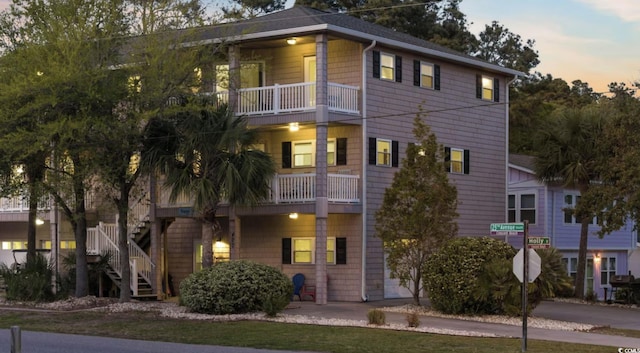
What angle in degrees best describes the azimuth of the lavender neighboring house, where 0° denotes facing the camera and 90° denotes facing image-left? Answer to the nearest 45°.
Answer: approximately 0°

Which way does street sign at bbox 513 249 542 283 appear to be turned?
away from the camera

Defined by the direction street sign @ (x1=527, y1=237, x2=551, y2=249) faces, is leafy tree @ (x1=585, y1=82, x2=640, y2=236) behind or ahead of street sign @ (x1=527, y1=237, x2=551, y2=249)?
behind

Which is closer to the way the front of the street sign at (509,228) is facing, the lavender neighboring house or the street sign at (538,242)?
the street sign

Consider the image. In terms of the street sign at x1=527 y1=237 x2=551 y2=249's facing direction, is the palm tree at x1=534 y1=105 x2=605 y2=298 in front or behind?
behind

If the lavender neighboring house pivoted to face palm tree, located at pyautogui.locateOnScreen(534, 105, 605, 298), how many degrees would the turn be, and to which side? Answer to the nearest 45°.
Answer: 0° — it already faces it

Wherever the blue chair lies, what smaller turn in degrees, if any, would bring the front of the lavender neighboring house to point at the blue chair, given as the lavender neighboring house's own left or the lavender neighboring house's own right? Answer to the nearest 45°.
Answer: approximately 45° to the lavender neighboring house's own right

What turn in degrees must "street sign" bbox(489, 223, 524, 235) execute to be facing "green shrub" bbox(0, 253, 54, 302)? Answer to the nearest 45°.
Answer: approximately 135° to its right

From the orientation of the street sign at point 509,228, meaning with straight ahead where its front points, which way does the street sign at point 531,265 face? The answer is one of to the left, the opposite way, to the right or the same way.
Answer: the opposite way

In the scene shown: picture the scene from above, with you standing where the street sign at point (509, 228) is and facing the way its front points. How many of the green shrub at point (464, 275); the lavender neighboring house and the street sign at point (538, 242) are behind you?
2

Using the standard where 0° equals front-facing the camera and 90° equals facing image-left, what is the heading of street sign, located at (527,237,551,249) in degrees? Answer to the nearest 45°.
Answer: approximately 0°

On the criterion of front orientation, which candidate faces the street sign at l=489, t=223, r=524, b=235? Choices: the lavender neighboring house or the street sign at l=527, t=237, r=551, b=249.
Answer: the lavender neighboring house

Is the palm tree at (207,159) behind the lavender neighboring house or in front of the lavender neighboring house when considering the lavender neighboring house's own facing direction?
in front

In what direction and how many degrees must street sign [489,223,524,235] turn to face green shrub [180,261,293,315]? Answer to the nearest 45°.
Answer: approximately 135° to its right

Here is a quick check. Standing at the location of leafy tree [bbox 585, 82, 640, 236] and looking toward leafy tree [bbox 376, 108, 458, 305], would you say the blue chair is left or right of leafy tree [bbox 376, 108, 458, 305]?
right
